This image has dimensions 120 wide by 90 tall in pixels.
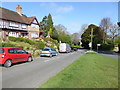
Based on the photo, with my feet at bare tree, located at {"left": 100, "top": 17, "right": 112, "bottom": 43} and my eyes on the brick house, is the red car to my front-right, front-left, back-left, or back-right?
front-left

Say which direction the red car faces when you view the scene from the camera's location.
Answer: facing away from the viewer and to the right of the viewer

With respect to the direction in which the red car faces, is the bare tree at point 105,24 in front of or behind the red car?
in front

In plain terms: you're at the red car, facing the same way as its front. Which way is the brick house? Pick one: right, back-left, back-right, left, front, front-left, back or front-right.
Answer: front-left

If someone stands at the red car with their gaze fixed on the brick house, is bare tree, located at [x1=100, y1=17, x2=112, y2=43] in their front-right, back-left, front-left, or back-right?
front-right

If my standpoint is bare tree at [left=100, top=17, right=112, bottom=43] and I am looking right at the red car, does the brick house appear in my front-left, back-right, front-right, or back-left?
front-right
